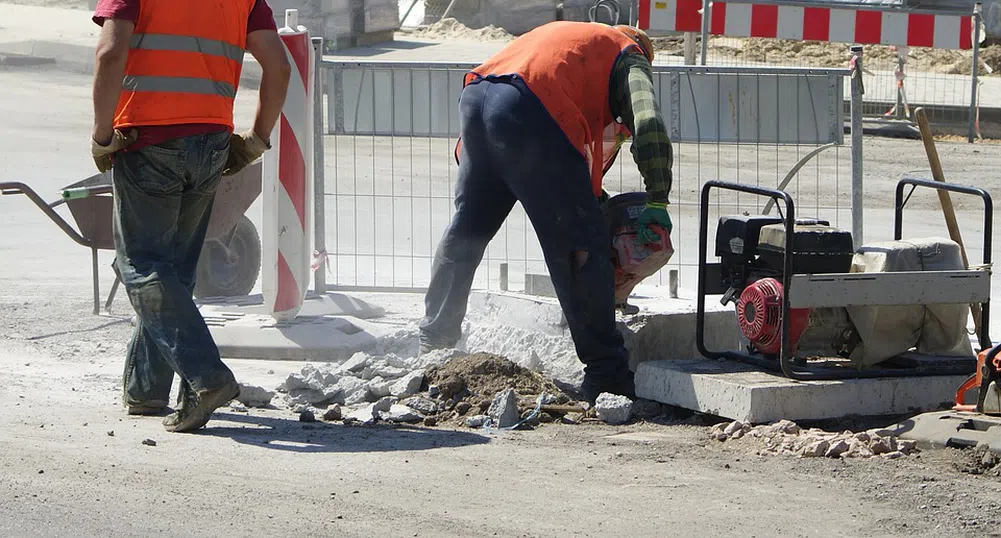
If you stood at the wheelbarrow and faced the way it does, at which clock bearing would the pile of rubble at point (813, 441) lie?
The pile of rubble is roughly at 2 o'clock from the wheelbarrow.

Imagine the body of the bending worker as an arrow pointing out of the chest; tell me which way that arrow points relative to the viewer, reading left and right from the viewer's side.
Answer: facing away from the viewer and to the right of the viewer

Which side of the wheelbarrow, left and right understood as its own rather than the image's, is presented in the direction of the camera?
right

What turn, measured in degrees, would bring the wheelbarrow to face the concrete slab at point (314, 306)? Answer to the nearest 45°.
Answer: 0° — it already faces it

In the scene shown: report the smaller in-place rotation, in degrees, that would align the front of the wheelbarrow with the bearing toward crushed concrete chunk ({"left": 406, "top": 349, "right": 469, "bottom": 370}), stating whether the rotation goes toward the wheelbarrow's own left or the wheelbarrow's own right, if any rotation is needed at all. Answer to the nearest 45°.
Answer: approximately 45° to the wheelbarrow's own right

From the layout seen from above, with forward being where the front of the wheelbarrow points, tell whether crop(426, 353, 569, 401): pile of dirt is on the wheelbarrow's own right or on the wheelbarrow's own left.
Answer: on the wheelbarrow's own right

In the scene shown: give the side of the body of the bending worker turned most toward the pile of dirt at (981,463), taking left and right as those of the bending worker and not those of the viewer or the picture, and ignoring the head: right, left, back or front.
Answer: right

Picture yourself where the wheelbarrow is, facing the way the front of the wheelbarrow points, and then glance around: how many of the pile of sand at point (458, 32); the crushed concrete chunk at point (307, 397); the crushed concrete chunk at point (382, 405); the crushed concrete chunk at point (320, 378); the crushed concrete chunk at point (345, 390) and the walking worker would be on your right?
5

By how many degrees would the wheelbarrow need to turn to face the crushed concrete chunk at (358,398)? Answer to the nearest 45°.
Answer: approximately 90° to its right

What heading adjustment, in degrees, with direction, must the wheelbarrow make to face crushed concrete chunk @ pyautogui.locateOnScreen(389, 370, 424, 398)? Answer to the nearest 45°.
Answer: approximately 90° to its right
